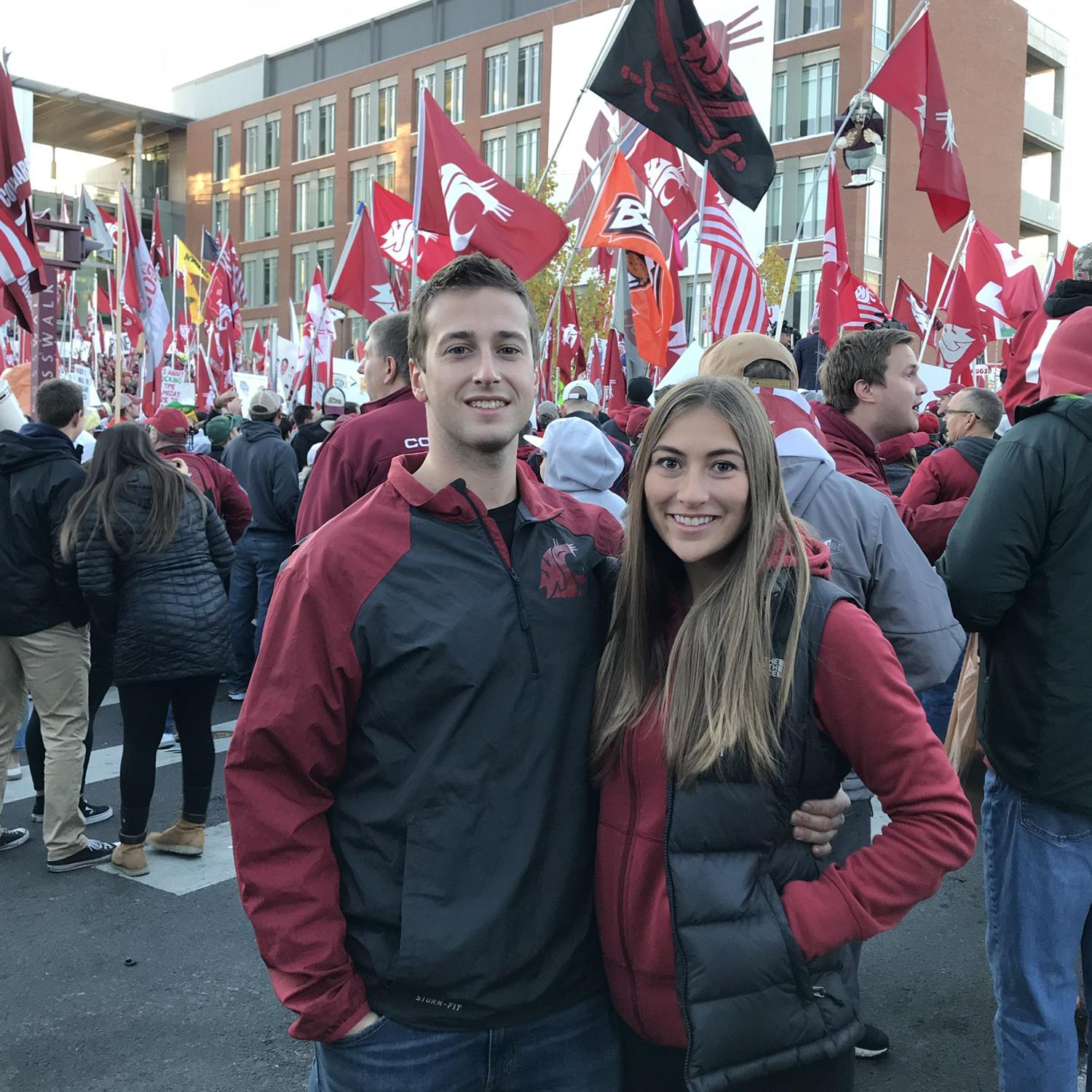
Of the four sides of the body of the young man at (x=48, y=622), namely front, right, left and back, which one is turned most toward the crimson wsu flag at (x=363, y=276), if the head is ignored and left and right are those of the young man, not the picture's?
front

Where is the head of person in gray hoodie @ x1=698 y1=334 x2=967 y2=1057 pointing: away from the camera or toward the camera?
away from the camera

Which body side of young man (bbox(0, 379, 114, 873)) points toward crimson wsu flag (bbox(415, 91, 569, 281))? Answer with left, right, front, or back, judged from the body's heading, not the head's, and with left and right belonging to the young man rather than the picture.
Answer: front

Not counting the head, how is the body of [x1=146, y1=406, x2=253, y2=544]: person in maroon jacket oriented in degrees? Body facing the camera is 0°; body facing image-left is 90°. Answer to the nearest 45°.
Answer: approximately 135°

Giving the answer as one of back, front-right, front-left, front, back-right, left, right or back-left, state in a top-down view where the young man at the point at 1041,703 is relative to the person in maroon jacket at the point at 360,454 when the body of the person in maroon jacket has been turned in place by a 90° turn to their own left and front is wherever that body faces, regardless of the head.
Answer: left

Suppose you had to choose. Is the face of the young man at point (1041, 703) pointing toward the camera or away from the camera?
away from the camera

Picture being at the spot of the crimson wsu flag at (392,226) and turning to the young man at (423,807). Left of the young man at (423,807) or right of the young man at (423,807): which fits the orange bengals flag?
left

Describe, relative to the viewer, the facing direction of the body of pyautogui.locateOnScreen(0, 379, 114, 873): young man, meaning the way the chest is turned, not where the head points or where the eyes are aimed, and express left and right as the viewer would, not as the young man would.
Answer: facing away from the viewer and to the right of the viewer

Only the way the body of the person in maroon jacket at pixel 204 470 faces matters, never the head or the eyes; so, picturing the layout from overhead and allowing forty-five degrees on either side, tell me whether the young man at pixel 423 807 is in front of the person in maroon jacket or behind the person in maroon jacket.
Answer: behind

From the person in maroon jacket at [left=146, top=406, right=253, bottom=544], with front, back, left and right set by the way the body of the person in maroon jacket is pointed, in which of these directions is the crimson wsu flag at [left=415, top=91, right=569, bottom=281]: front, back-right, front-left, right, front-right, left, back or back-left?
right

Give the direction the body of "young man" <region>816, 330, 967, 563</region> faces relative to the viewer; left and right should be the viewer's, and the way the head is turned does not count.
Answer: facing to the right of the viewer
